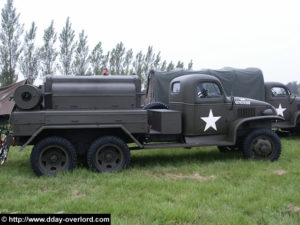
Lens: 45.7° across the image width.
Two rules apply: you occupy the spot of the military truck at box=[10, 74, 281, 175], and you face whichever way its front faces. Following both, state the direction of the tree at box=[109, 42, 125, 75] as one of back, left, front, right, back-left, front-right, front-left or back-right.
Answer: left

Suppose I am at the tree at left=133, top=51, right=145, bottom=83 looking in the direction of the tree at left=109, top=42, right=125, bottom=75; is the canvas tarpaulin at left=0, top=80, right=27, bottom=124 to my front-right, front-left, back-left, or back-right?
front-left

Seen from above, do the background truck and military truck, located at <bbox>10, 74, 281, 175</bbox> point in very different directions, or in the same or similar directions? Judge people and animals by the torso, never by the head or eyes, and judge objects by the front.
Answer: same or similar directions

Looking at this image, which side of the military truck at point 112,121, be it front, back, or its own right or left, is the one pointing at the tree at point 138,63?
left

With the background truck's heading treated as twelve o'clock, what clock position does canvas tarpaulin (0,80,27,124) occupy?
The canvas tarpaulin is roughly at 6 o'clock from the background truck.

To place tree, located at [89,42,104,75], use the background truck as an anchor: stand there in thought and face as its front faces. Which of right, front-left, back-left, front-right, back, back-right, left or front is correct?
back-left

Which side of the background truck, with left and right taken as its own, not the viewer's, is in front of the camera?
right

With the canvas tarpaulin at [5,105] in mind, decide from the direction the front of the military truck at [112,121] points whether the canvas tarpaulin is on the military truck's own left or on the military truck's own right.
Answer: on the military truck's own left

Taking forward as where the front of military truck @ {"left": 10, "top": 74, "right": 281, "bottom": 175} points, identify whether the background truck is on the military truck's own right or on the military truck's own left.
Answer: on the military truck's own left

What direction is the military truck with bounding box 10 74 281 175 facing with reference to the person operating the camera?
facing to the right of the viewer

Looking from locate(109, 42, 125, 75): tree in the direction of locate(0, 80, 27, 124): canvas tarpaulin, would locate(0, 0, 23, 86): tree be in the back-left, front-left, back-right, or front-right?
front-right

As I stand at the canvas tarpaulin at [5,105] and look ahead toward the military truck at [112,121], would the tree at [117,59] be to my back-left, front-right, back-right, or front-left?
back-left

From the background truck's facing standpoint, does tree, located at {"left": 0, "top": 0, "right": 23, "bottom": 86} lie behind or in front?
behind

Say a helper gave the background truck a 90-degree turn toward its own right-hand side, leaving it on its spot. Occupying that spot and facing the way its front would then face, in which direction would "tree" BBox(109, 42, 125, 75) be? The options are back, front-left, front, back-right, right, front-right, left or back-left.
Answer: back-right

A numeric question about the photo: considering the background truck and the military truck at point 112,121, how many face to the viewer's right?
2
